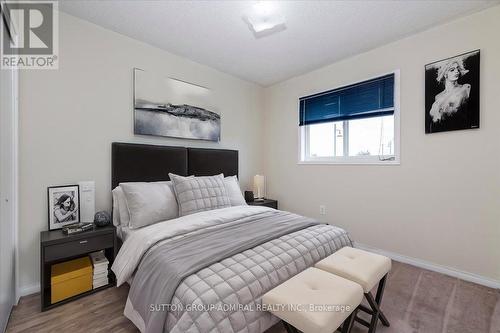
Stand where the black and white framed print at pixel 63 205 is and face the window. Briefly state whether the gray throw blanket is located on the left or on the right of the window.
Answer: right

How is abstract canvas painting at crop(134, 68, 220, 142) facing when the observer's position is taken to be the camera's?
facing the viewer and to the right of the viewer

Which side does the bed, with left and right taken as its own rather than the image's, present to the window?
left

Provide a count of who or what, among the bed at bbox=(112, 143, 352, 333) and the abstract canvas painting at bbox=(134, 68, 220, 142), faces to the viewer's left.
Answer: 0
